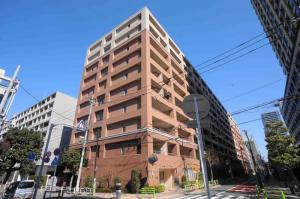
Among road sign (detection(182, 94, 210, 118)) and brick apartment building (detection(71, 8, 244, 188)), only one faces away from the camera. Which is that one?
the road sign

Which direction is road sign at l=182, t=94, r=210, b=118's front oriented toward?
away from the camera

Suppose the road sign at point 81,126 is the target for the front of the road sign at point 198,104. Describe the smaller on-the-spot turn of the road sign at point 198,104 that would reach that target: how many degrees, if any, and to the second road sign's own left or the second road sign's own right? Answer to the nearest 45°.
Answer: approximately 45° to the second road sign's own left

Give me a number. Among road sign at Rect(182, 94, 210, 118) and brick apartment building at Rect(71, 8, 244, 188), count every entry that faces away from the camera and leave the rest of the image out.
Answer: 1
